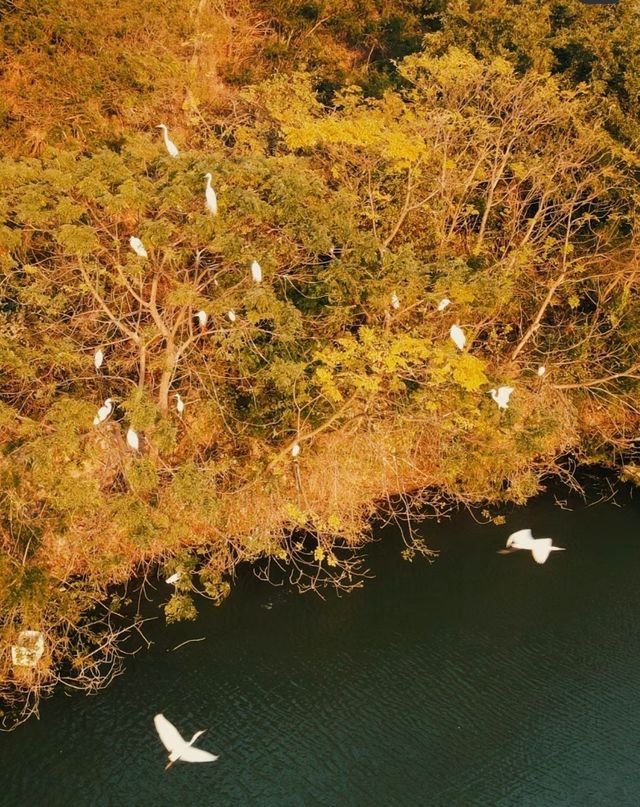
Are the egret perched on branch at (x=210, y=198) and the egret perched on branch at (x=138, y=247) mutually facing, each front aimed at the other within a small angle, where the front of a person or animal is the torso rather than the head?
no

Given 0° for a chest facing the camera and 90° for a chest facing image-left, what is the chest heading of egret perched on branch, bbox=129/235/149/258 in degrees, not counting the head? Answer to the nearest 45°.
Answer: approximately 90°
